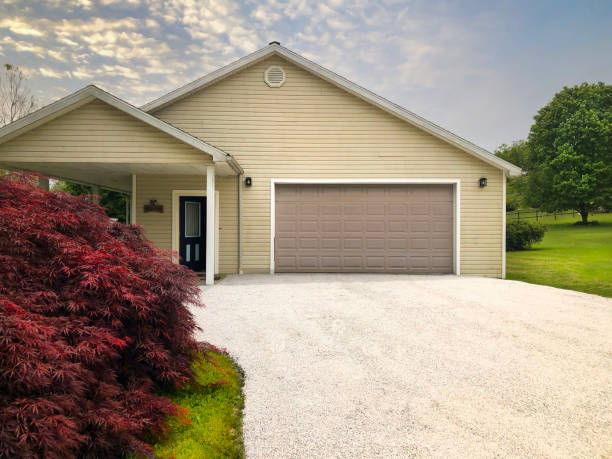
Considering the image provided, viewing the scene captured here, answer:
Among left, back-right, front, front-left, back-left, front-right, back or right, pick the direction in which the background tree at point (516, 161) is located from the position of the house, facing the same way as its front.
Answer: back-left

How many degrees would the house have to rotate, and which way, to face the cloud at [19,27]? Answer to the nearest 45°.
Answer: approximately 135° to its right

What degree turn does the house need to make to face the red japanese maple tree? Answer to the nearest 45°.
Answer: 0° — it already faces it

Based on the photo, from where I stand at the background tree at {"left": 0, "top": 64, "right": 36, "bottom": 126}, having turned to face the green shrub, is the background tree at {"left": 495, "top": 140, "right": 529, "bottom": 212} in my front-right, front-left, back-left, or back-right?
front-left

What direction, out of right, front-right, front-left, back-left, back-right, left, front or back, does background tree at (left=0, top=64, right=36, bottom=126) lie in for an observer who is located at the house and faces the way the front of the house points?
back-right

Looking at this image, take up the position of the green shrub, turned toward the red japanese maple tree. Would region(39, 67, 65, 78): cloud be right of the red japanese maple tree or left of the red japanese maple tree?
right

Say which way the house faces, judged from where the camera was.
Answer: facing the viewer

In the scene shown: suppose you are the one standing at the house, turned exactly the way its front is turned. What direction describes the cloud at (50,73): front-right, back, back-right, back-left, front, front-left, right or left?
back-right

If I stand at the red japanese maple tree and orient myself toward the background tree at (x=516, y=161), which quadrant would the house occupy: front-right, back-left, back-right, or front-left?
front-left

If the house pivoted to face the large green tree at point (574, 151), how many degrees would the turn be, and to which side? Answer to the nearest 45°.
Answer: approximately 135° to its left

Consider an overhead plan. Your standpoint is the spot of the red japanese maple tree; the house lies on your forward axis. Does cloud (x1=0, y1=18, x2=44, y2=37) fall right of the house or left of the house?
left
